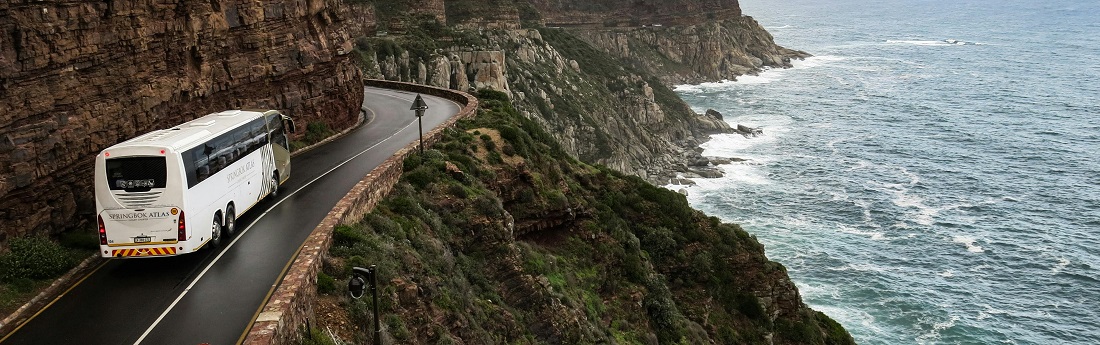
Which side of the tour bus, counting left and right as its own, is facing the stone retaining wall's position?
right

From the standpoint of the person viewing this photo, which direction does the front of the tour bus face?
facing away from the viewer and to the right of the viewer

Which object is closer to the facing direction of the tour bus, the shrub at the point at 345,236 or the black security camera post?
the shrub

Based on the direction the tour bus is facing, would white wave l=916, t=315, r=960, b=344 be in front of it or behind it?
in front

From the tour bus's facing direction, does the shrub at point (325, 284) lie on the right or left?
on its right

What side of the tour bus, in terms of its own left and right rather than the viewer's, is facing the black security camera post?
right

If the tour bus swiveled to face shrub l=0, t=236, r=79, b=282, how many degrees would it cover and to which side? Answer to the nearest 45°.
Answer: approximately 135° to its left
